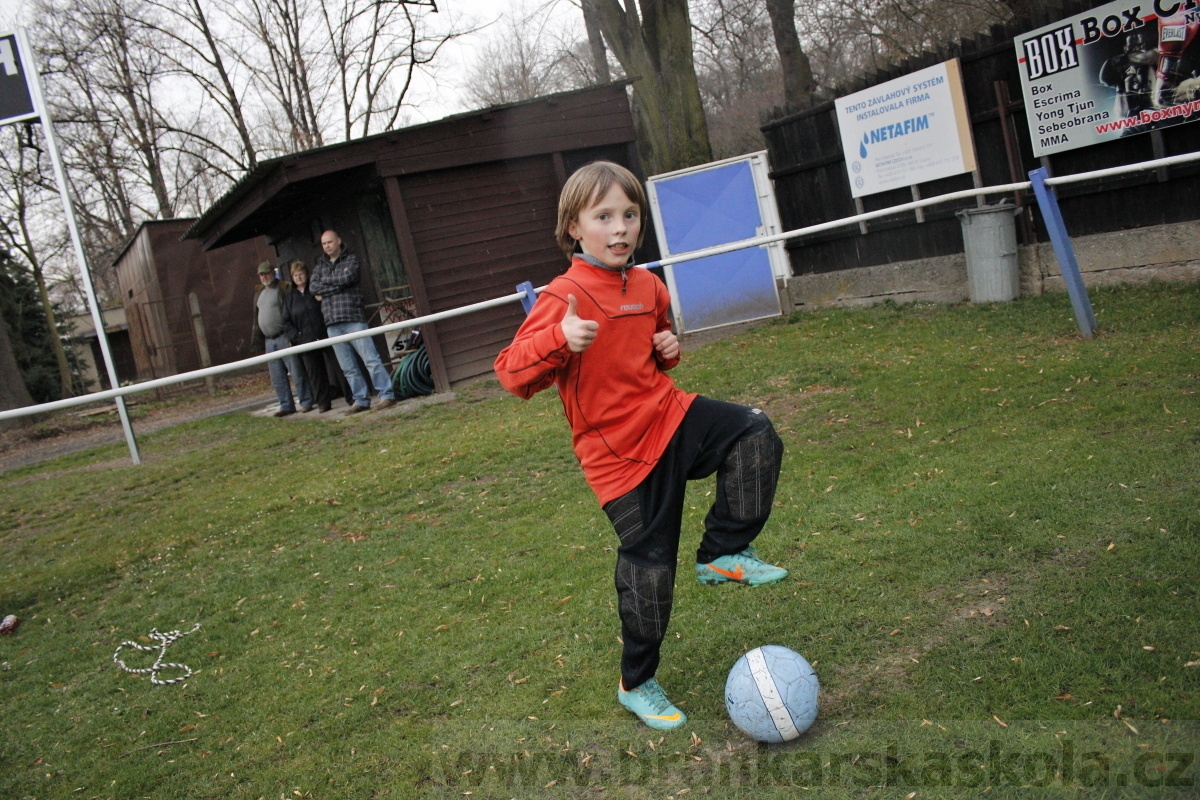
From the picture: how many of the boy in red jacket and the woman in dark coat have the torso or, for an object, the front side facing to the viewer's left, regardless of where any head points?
0

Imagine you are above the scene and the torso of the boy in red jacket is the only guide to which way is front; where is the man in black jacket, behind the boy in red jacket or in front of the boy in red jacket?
behind

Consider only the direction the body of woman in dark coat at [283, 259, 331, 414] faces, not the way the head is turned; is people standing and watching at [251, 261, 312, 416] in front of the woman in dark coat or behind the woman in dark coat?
behind

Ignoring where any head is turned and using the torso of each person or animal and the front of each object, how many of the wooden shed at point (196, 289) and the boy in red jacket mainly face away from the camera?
0

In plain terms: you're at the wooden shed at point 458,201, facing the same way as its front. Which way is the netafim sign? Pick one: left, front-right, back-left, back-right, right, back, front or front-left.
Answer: left

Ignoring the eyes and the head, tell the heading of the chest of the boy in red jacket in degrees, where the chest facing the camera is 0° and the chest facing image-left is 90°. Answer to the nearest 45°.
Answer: approximately 315°

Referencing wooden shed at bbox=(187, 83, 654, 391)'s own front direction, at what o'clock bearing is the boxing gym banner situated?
The boxing gym banner is roughly at 9 o'clock from the wooden shed.

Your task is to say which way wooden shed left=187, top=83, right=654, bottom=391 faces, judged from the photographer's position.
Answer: facing the viewer and to the left of the viewer

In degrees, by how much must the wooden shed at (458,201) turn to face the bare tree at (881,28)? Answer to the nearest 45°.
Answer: approximately 180°

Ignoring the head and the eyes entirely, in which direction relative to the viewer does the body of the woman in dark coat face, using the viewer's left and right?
facing the viewer

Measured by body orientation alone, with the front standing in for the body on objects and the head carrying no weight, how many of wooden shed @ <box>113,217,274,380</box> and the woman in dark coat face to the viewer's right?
0

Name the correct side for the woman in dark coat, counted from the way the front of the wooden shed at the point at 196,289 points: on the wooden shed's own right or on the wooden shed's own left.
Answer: on the wooden shed's own left

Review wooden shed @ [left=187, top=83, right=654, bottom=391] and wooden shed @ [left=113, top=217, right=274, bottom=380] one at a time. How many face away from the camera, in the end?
0

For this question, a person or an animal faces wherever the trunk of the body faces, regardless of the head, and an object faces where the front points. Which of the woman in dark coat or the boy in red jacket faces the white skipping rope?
the woman in dark coat
